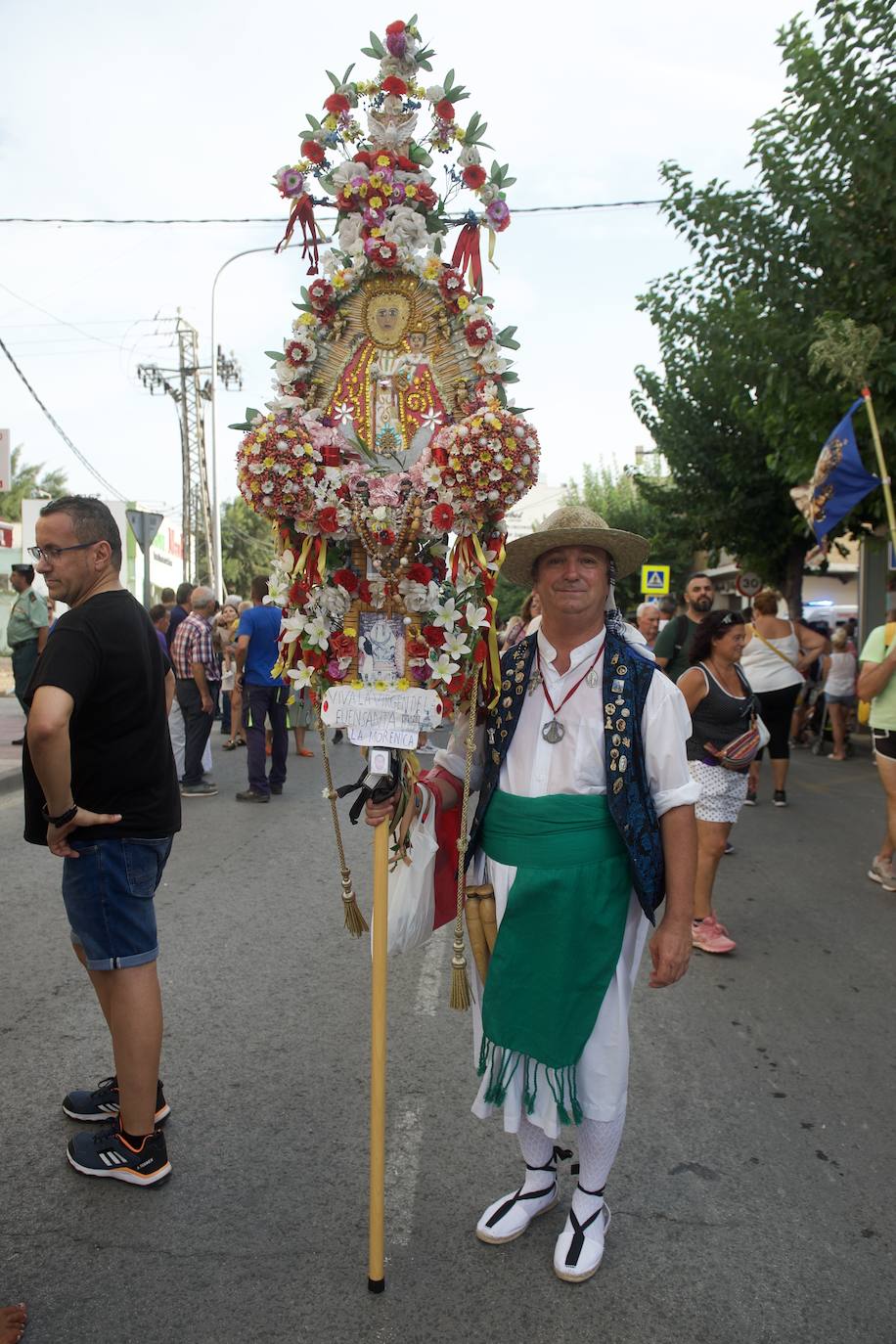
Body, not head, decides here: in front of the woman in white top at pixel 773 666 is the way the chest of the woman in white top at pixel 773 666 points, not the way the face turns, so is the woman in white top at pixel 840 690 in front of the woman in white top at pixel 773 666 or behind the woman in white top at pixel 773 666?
in front

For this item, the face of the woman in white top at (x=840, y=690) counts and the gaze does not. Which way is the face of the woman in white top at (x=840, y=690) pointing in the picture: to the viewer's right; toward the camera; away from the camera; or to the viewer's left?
away from the camera

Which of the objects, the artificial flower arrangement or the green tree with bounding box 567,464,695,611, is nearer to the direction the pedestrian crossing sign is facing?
the artificial flower arrangement

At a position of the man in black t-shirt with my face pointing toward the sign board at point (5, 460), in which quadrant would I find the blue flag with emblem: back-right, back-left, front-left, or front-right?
front-right

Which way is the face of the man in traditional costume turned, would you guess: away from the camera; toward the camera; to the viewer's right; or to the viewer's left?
toward the camera

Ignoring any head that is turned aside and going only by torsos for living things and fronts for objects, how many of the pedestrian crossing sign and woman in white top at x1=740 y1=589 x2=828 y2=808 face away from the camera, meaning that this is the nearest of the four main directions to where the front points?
1

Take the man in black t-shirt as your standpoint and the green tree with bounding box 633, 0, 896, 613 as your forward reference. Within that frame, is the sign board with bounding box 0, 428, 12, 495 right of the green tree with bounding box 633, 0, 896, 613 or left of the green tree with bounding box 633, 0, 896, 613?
left

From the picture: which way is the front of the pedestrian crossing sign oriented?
toward the camera

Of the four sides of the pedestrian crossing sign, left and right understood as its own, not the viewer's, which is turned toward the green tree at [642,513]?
back

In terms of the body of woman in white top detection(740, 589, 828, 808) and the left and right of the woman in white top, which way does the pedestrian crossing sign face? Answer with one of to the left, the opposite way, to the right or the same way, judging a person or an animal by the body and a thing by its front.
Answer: the opposite way

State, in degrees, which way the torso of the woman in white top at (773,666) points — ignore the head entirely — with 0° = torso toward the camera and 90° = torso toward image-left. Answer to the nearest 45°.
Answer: approximately 180°
